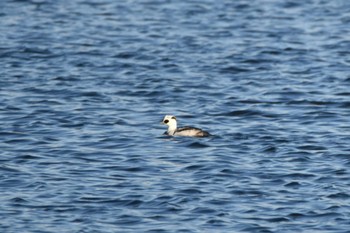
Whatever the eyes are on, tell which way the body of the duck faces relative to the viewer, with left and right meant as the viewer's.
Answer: facing to the left of the viewer
